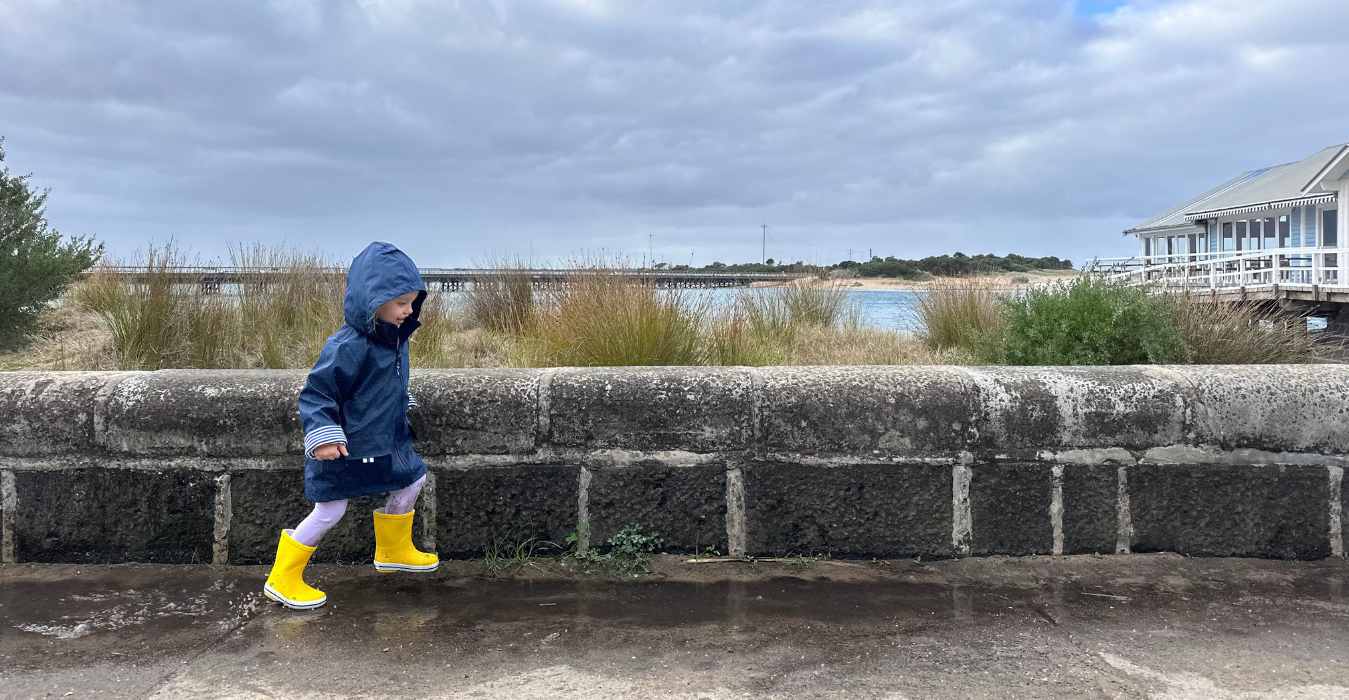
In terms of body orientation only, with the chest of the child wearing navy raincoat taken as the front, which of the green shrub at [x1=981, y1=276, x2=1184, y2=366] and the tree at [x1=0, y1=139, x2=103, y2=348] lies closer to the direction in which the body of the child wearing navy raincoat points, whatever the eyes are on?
the green shrub

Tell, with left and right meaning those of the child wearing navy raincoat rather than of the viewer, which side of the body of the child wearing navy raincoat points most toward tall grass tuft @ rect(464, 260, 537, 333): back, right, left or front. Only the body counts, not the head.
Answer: left

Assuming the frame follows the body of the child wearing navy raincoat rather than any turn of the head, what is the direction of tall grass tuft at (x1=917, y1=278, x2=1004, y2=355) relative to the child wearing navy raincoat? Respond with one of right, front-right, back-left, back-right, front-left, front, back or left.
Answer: front-left

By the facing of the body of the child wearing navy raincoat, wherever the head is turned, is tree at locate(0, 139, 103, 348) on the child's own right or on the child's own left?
on the child's own left

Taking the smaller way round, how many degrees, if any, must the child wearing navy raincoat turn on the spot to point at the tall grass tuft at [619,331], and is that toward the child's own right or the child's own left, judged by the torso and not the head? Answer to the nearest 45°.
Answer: approximately 45° to the child's own left

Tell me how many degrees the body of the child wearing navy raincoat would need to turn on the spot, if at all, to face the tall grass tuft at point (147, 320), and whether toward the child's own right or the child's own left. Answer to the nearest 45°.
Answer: approximately 90° to the child's own left

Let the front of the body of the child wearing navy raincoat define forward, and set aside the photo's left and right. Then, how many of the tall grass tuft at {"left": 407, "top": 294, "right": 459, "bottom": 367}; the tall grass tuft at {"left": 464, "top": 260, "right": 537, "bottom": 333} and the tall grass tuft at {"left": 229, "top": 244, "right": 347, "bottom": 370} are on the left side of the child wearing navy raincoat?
3

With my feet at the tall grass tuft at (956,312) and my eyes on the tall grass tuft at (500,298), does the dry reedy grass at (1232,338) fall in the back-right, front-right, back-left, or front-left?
back-left

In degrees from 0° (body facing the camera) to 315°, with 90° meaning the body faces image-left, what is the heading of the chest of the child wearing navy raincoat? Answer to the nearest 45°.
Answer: approximately 270°

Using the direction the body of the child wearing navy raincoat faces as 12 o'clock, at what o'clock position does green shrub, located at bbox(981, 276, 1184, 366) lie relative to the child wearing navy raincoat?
The green shrub is roughly at 11 o'clock from the child wearing navy raincoat.

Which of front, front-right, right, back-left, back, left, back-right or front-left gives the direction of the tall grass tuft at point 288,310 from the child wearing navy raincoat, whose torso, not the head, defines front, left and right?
left

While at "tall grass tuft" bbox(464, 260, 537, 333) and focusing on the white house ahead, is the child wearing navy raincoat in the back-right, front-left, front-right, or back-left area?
back-right

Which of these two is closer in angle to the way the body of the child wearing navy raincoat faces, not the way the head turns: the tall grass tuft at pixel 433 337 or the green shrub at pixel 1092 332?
the green shrub
